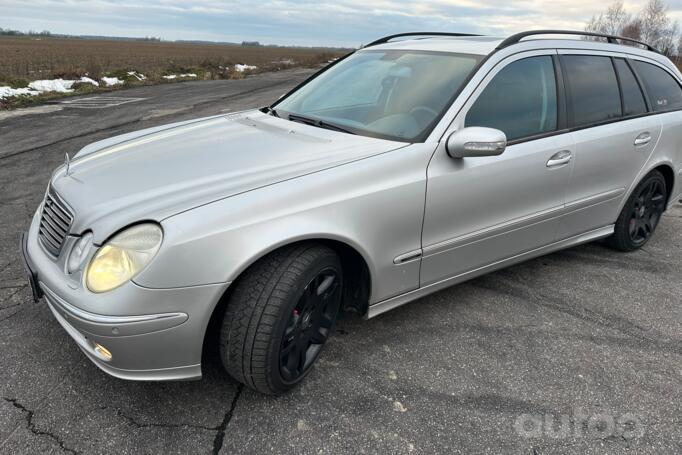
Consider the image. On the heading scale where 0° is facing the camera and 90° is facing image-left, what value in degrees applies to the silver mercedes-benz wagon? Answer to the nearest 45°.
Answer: approximately 45°
